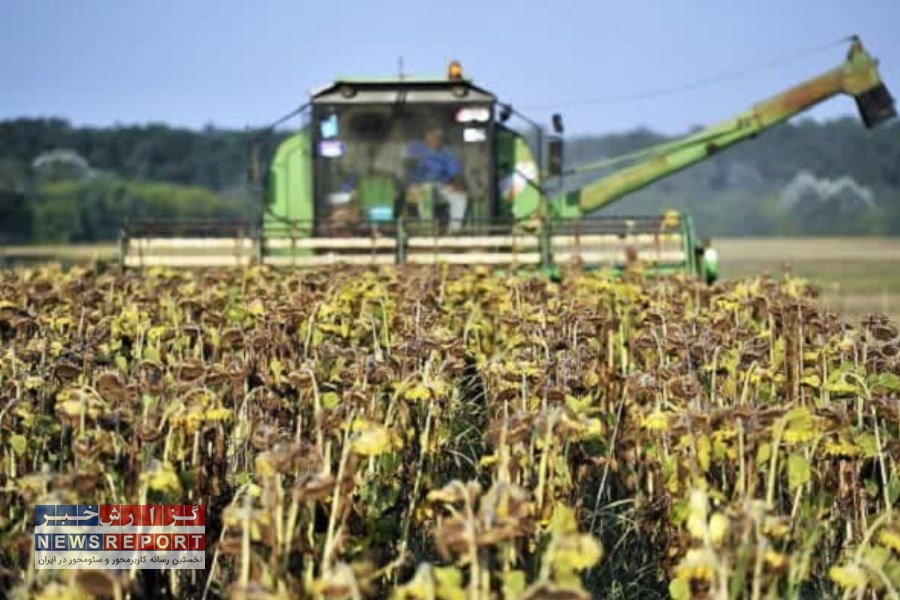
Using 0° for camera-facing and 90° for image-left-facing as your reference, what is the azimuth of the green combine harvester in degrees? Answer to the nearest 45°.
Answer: approximately 0°

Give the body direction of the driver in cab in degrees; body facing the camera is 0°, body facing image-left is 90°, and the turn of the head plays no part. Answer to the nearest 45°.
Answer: approximately 0°
